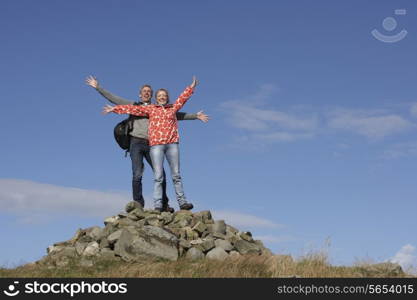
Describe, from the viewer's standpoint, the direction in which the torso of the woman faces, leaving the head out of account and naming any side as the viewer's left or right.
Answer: facing the viewer

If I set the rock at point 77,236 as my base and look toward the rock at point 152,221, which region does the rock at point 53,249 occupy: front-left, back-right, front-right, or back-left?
back-right

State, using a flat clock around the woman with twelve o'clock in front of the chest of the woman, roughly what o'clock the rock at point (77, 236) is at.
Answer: The rock is roughly at 4 o'clock from the woman.
